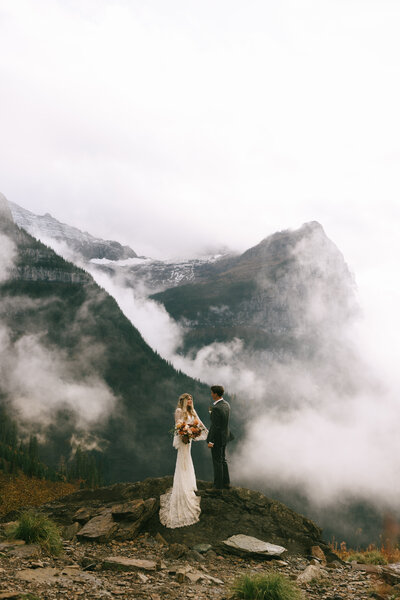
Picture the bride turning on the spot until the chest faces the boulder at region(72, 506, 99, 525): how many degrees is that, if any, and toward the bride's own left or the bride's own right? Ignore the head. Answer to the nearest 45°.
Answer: approximately 135° to the bride's own right

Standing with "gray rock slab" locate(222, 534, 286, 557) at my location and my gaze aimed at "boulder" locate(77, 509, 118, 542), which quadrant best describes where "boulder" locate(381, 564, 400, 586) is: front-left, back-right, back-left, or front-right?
back-left

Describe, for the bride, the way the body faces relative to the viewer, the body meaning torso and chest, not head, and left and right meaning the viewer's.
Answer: facing the viewer and to the right of the viewer

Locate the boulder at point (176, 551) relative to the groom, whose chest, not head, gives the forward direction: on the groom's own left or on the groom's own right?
on the groom's own left

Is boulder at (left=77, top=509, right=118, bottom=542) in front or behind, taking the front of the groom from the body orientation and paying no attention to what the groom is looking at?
in front

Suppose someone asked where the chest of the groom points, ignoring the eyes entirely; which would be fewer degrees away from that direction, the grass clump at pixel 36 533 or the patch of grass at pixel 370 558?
the grass clump

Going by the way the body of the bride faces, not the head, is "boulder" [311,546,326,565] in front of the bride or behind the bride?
in front

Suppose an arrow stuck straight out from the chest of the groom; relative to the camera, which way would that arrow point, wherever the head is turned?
to the viewer's left

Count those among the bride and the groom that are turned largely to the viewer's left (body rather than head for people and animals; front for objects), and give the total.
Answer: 1

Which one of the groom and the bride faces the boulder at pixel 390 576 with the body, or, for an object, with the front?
the bride
